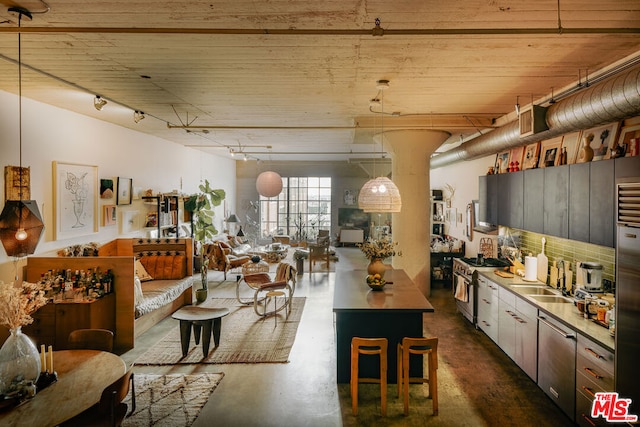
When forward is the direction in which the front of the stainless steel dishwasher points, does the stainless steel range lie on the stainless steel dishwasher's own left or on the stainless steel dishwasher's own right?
on the stainless steel dishwasher's own right

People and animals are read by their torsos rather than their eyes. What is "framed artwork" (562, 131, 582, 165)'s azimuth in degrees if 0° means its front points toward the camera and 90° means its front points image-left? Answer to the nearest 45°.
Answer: approximately 45°

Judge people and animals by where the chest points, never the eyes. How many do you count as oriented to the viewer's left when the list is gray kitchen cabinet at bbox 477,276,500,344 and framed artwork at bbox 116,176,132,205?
1

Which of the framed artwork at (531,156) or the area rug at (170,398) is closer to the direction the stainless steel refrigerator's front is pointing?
the area rug

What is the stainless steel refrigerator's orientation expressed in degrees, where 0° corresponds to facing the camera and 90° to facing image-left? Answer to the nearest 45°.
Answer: approximately 45°

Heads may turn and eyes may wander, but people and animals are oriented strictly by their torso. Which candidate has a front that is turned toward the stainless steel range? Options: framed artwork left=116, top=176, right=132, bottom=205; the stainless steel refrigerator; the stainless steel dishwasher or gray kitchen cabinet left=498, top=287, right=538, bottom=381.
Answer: the framed artwork

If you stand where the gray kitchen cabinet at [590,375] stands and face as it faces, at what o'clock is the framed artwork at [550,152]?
The framed artwork is roughly at 4 o'clock from the gray kitchen cabinet.
